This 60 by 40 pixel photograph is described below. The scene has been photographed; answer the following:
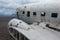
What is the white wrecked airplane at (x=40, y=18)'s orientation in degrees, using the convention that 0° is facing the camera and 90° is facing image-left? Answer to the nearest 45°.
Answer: approximately 135°
